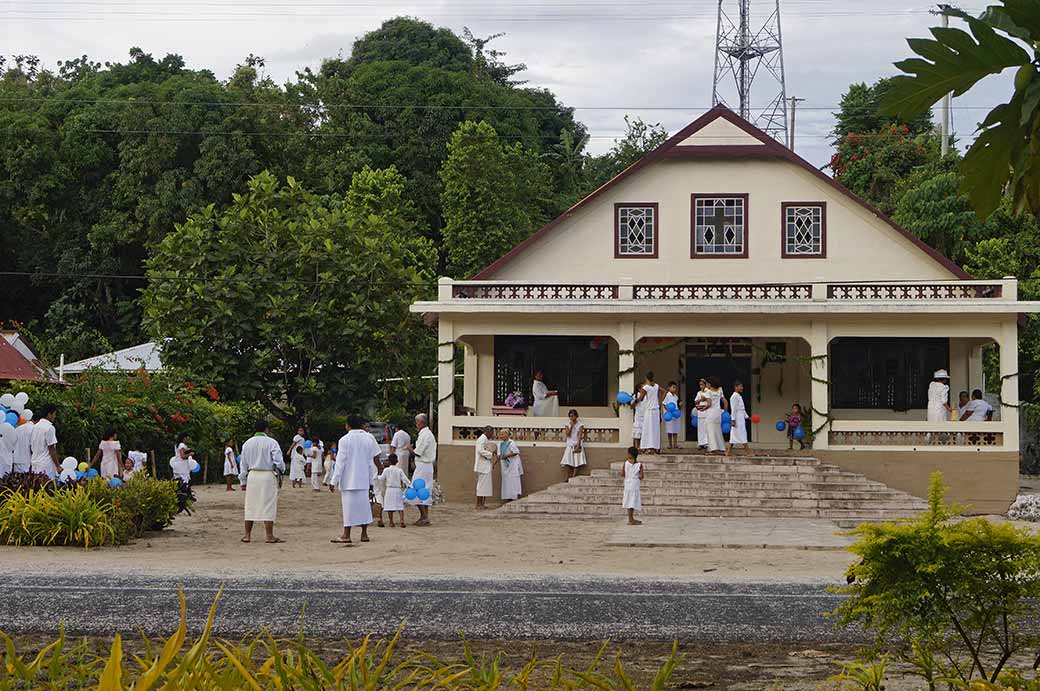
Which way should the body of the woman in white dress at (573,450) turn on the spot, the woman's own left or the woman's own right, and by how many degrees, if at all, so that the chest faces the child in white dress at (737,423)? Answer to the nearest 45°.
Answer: approximately 135° to the woman's own left

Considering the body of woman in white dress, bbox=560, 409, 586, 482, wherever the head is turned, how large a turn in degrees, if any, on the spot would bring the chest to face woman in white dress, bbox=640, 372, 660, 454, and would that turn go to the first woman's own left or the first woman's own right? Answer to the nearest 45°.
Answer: approximately 135° to the first woman's own left

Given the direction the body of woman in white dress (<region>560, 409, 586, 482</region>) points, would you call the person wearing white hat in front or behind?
behind

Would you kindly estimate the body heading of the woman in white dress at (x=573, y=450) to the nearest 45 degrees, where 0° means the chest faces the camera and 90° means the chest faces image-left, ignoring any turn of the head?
approximately 45°
